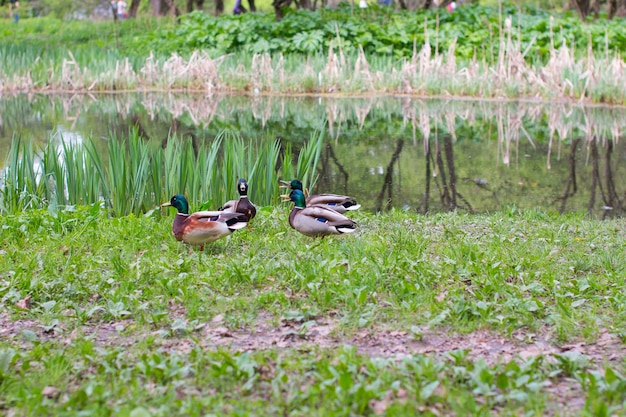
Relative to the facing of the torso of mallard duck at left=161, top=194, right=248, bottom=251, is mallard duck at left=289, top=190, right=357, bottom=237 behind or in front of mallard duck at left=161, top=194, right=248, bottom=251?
behind

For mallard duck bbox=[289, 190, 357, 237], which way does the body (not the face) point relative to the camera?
to the viewer's left

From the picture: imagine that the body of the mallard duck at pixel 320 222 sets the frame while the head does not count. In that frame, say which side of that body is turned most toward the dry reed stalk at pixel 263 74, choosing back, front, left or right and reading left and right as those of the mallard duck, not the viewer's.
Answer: right

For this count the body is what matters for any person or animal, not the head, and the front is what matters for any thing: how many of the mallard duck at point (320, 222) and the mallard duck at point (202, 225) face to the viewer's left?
2

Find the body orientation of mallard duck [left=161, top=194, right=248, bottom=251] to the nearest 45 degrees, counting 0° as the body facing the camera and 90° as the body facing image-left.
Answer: approximately 90°

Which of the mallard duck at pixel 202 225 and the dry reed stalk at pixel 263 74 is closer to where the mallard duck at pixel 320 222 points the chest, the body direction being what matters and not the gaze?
the mallard duck

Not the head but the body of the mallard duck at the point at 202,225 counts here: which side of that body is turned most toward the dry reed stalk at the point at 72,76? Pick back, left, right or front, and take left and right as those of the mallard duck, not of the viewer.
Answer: right

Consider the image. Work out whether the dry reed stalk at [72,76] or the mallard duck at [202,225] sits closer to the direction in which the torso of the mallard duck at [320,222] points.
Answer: the mallard duck
